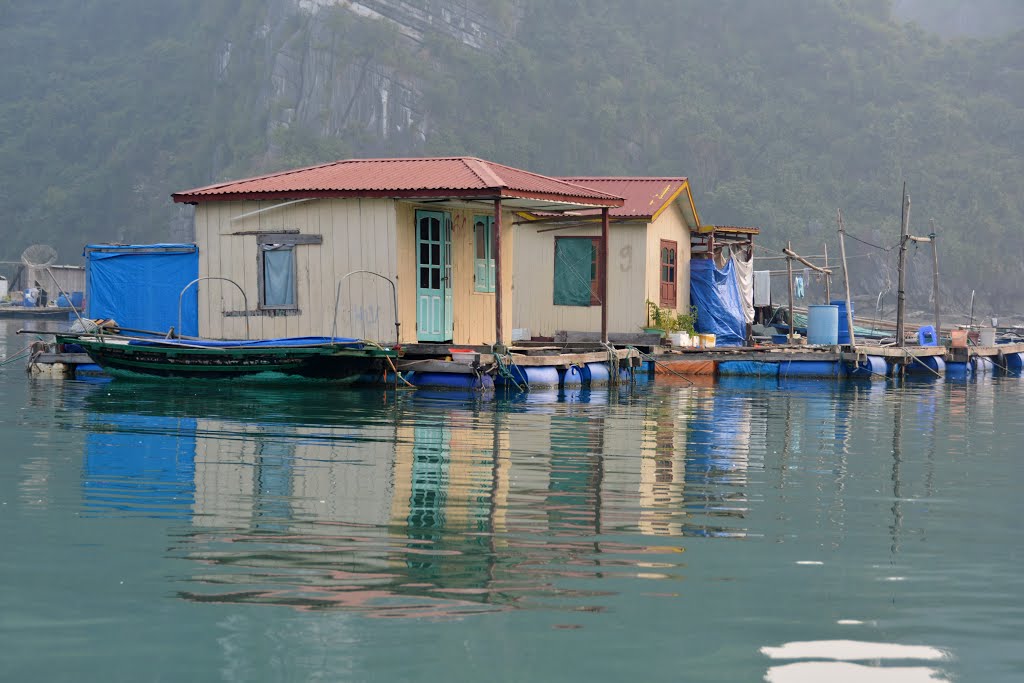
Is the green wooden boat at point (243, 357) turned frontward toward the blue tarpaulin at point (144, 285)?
no

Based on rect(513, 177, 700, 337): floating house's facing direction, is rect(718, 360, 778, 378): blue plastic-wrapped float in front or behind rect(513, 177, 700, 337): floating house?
in front

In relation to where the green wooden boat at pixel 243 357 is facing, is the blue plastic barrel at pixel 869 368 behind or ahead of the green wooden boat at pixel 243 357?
behind

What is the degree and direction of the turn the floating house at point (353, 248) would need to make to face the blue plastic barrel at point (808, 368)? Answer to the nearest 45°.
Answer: approximately 90° to its left

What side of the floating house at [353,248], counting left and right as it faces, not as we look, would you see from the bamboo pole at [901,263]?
left

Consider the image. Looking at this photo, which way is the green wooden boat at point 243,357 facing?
to the viewer's left

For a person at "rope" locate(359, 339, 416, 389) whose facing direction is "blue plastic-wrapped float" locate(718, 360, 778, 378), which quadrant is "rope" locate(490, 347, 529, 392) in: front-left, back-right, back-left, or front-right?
front-right

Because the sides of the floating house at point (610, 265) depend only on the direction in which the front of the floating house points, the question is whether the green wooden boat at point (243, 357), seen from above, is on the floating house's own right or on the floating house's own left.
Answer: on the floating house's own right

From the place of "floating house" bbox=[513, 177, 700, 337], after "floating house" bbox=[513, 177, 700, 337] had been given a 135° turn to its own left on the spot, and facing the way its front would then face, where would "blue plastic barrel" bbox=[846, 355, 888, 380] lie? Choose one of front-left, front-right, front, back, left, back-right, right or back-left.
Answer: right

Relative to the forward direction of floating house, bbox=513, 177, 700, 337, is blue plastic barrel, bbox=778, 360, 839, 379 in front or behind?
in front

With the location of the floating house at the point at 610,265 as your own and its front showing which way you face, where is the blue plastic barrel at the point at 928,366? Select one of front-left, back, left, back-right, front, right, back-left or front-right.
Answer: front-left

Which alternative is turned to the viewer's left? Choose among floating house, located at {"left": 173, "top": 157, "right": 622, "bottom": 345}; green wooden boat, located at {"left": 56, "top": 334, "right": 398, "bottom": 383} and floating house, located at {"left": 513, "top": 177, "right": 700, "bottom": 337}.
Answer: the green wooden boat

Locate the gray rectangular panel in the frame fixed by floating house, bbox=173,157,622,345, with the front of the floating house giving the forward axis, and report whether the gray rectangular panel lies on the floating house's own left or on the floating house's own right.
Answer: on the floating house's own left

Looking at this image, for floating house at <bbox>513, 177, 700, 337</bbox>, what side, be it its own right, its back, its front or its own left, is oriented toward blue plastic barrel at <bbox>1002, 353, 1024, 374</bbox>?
left

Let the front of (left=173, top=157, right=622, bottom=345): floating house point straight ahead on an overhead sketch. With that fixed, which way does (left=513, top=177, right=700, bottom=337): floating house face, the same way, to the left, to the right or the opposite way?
the same way

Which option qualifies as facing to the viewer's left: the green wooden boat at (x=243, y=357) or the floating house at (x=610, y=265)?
the green wooden boat

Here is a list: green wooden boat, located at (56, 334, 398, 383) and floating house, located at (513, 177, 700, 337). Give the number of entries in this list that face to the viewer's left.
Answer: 1

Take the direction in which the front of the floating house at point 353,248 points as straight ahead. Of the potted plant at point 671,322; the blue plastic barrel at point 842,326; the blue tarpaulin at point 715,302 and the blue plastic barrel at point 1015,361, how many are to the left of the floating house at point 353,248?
4
